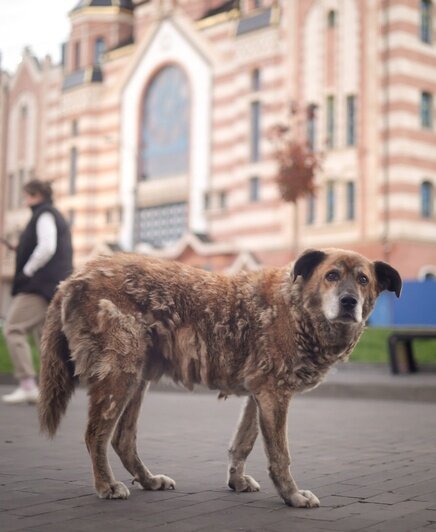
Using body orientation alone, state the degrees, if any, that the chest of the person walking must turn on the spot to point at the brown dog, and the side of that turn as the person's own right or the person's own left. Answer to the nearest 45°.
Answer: approximately 90° to the person's own left

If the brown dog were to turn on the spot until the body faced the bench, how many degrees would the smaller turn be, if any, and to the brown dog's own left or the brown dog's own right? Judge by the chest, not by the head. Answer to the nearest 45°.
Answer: approximately 90° to the brown dog's own left

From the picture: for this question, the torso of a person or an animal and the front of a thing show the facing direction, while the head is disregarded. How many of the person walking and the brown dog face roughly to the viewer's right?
1

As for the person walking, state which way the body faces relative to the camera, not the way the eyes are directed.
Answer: to the viewer's left

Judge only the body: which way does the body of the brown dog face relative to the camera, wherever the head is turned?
to the viewer's right

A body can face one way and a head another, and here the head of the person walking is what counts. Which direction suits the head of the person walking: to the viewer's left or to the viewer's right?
to the viewer's left

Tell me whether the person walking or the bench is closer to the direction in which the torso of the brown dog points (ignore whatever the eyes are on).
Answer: the bench

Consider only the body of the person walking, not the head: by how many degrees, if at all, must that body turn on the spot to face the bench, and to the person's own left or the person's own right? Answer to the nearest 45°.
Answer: approximately 135° to the person's own right

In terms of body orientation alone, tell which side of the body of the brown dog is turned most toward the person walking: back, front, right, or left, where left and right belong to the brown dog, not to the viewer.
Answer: left

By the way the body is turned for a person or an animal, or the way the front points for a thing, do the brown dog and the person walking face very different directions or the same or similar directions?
very different directions
